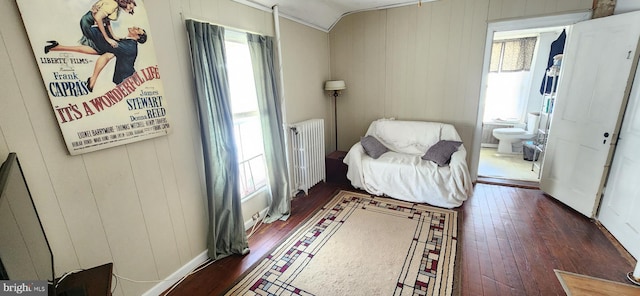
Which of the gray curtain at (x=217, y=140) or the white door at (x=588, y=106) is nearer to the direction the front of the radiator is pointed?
the white door

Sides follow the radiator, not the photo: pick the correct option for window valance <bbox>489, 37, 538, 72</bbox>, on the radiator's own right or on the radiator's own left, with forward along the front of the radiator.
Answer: on the radiator's own left

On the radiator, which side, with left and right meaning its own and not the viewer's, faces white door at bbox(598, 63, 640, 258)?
front

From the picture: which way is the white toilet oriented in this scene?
to the viewer's left

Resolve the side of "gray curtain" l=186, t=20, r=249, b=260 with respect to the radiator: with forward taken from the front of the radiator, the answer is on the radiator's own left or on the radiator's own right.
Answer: on the radiator's own right

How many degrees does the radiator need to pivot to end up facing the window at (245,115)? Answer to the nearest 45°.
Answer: approximately 90° to its right

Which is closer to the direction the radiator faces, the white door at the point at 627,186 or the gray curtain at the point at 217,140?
the white door

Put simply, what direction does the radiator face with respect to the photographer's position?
facing the viewer and to the right of the viewer

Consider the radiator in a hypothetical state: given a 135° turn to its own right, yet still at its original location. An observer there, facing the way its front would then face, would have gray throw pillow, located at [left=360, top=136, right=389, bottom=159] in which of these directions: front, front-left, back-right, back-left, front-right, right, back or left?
back

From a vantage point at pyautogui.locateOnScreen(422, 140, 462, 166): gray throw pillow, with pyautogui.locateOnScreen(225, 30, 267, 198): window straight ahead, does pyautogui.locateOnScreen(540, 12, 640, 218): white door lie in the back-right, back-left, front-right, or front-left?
back-left

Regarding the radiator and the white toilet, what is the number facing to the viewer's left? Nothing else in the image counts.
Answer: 1

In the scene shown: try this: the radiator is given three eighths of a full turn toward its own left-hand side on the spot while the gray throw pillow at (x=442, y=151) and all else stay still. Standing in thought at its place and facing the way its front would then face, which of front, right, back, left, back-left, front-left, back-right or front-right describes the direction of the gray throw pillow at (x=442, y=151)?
right

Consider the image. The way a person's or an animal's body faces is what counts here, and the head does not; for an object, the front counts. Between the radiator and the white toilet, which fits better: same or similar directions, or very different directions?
very different directions

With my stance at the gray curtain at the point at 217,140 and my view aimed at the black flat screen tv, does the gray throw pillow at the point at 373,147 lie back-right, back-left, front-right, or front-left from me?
back-left
